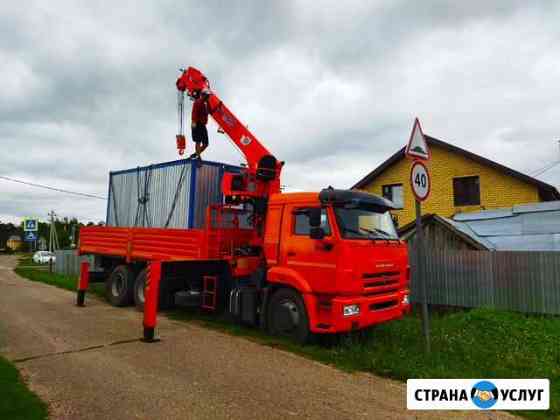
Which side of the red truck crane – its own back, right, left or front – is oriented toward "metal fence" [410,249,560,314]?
left

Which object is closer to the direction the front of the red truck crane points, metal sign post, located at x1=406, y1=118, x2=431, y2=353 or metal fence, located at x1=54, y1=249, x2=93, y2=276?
the metal sign post

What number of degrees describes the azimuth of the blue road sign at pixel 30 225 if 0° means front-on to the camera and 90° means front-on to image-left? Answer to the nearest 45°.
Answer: approximately 0°

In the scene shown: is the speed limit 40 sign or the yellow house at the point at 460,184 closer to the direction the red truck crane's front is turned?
the speed limit 40 sign

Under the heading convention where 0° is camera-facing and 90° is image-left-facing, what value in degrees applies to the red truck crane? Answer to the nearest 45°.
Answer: approximately 315°

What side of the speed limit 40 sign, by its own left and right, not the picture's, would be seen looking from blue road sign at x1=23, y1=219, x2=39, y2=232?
back

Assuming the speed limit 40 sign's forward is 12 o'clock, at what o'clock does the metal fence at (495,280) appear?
The metal fence is roughly at 8 o'clock from the speed limit 40 sign.

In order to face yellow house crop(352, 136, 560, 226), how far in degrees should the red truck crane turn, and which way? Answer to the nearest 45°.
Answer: approximately 90° to its left

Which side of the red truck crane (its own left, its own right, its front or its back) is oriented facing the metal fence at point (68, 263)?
back

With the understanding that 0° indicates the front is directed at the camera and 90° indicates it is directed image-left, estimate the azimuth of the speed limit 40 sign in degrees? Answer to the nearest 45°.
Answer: approximately 315°

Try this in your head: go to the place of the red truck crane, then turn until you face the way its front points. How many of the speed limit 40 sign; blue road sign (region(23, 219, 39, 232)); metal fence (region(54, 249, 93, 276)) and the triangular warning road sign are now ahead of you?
2
